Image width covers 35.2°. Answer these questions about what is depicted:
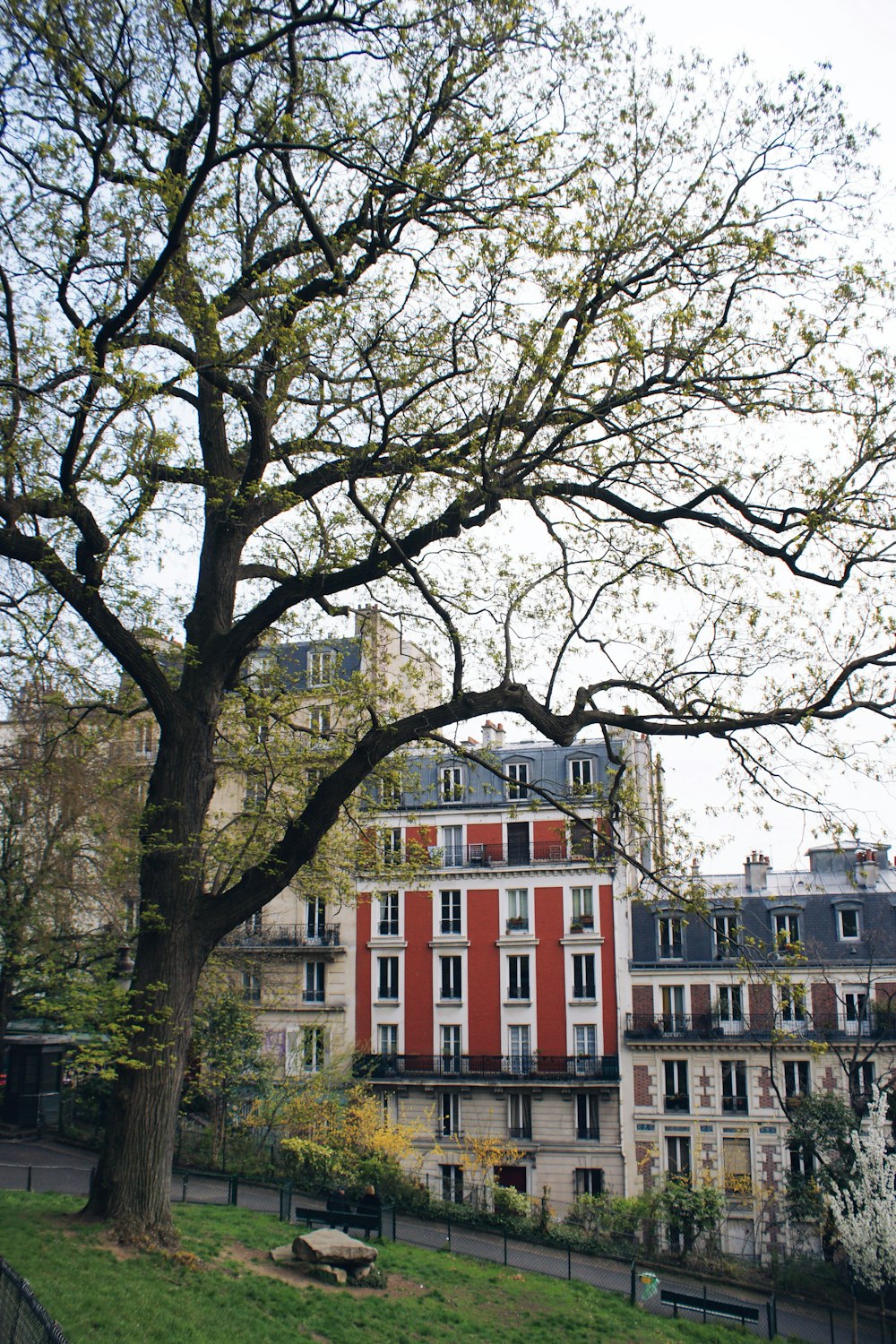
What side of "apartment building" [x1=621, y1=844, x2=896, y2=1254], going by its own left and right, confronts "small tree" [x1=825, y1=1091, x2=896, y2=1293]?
front

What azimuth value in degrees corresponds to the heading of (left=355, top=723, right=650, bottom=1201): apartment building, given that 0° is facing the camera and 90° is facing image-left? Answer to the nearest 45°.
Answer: approximately 0°

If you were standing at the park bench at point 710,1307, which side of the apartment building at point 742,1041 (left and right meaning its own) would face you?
front

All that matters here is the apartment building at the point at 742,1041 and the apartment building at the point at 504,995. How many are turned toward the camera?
2

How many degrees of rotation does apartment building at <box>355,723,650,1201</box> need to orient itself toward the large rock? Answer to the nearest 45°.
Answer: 0° — it already faces it

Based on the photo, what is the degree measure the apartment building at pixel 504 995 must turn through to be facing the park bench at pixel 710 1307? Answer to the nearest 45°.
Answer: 0° — it already faces it

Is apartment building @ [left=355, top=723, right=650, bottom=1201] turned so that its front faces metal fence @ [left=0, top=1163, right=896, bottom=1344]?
yes

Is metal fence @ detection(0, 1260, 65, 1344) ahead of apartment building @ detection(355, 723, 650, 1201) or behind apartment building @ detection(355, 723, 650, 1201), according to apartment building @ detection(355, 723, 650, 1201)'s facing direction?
ahead

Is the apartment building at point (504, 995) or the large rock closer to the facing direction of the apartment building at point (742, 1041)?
the large rock

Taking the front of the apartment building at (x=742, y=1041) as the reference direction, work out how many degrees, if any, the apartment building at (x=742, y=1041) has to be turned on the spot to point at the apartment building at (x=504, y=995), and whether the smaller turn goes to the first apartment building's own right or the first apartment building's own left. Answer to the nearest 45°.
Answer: approximately 90° to the first apartment building's own right

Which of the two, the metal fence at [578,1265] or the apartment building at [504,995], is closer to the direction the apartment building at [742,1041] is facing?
the metal fence
